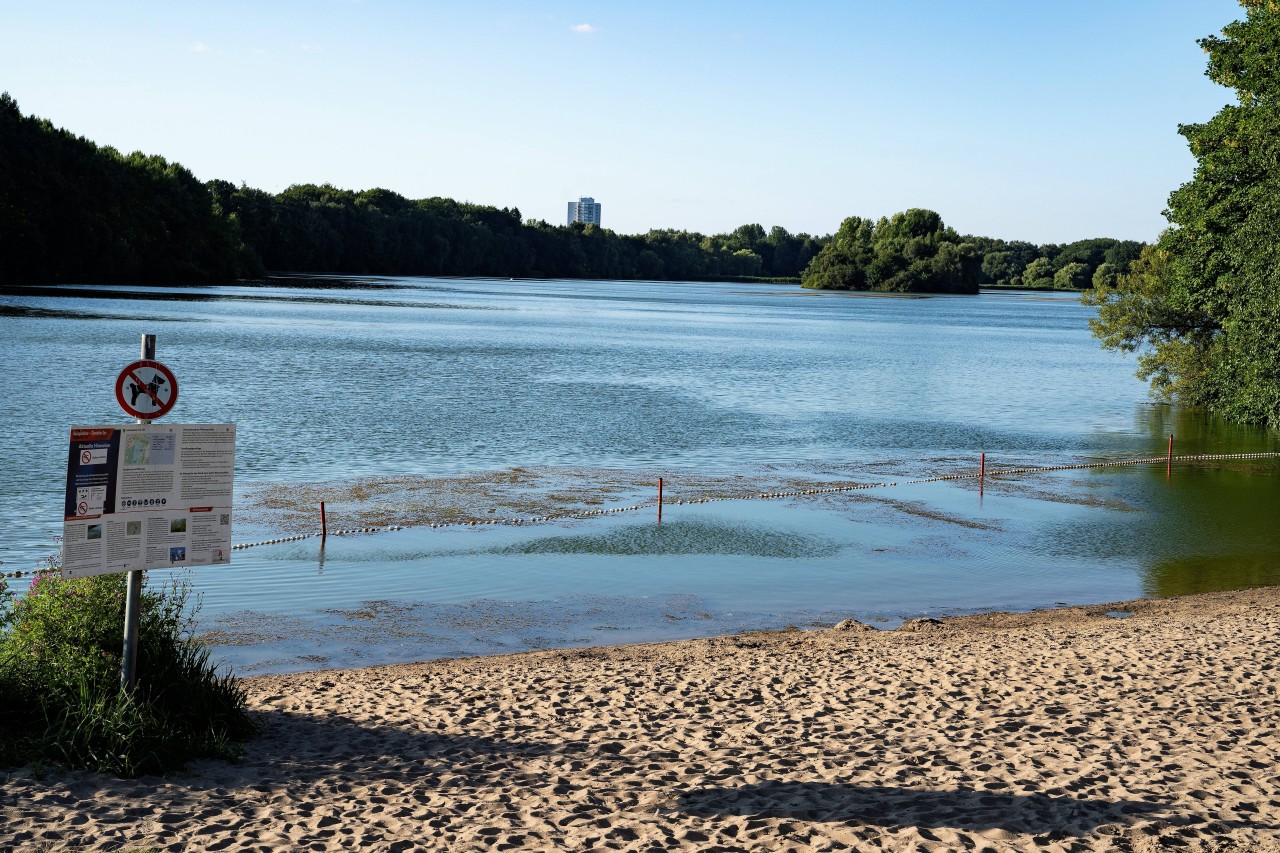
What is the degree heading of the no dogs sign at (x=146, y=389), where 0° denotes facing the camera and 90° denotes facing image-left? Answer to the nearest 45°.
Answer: approximately 0°

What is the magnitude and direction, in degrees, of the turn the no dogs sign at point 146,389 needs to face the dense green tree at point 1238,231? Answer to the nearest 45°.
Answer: approximately 135° to its left
